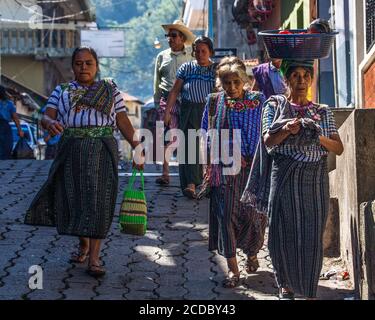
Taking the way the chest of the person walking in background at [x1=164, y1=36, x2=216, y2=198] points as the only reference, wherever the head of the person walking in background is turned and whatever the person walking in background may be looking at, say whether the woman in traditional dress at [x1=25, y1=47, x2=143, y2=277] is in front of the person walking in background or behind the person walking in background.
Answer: in front

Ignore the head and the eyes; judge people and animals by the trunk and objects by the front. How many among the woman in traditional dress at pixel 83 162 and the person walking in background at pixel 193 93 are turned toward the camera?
2

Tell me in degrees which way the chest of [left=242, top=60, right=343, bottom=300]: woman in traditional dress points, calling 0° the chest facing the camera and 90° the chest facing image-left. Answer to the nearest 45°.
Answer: approximately 0°

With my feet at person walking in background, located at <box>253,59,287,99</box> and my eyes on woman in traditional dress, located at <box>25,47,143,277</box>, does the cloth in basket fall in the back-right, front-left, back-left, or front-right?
front-left

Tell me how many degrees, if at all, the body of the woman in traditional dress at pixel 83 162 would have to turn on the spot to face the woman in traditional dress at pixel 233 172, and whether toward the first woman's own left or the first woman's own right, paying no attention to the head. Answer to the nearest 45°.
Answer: approximately 90° to the first woman's own left

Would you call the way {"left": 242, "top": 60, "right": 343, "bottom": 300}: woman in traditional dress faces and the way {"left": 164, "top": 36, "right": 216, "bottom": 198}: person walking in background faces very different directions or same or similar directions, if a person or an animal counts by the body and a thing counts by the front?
same or similar directions

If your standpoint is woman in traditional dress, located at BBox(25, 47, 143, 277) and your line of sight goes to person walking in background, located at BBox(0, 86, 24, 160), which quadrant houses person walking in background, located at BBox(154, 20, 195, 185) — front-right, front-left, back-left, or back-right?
front-right

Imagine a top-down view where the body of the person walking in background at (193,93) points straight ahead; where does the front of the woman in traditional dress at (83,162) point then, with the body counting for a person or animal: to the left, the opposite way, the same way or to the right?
the same way

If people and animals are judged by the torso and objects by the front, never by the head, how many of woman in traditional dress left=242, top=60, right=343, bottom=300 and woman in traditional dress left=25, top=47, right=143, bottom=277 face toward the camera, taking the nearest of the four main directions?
2

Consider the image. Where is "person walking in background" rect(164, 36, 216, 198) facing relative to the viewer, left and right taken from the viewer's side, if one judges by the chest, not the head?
facing the viewer

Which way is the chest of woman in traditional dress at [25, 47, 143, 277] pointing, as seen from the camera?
toward the camera

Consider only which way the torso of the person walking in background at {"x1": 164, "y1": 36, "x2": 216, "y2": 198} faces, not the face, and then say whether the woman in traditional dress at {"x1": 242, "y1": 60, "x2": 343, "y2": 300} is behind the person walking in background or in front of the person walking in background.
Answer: in front

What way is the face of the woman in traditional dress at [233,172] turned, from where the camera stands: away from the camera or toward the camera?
toward the camera
